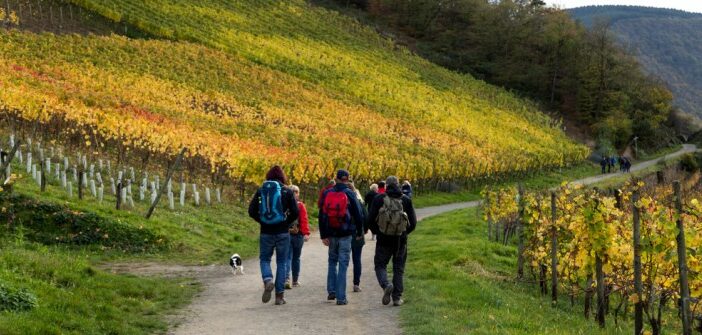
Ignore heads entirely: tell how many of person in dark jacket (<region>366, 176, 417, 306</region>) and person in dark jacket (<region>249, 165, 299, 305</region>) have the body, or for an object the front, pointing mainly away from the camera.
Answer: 2

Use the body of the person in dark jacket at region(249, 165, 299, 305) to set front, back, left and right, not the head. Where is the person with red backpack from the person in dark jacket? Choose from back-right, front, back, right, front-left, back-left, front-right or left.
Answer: right

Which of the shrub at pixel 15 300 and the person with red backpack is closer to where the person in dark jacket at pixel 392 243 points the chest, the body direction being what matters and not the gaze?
the person with red backpack

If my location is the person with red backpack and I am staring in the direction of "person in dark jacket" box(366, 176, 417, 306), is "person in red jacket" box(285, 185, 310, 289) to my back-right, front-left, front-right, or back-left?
back-left

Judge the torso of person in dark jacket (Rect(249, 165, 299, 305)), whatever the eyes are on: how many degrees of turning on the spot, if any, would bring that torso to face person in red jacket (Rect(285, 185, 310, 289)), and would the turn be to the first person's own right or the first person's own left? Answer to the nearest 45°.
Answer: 0° — they already face them

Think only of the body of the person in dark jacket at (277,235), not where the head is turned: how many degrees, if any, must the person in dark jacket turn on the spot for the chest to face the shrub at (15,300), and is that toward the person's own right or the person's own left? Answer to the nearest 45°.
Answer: approximately 135° to the person's own left

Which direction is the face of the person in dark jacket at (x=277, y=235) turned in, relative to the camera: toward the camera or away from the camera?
away from the camera

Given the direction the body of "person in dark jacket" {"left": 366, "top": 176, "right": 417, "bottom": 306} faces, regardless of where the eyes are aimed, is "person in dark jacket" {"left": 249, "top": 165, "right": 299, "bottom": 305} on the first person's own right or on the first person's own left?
on the first person's own left

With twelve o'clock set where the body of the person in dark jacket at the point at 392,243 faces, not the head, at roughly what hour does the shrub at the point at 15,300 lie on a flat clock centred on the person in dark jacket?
The shrub is roughly at 8 o'clock from the person in dark jacket.

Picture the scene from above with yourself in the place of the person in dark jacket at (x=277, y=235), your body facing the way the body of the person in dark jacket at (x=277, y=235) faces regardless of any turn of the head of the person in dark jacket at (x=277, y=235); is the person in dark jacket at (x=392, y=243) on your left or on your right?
on your right

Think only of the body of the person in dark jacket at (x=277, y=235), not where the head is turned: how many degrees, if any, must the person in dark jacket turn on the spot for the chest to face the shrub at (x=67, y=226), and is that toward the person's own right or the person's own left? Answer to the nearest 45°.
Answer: approximately 45° to the person's own left

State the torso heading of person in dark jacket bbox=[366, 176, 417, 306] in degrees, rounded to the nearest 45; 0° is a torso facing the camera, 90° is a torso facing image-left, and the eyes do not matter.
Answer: approximately 180°

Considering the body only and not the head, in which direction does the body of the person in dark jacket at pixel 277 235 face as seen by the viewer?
away from the camera
